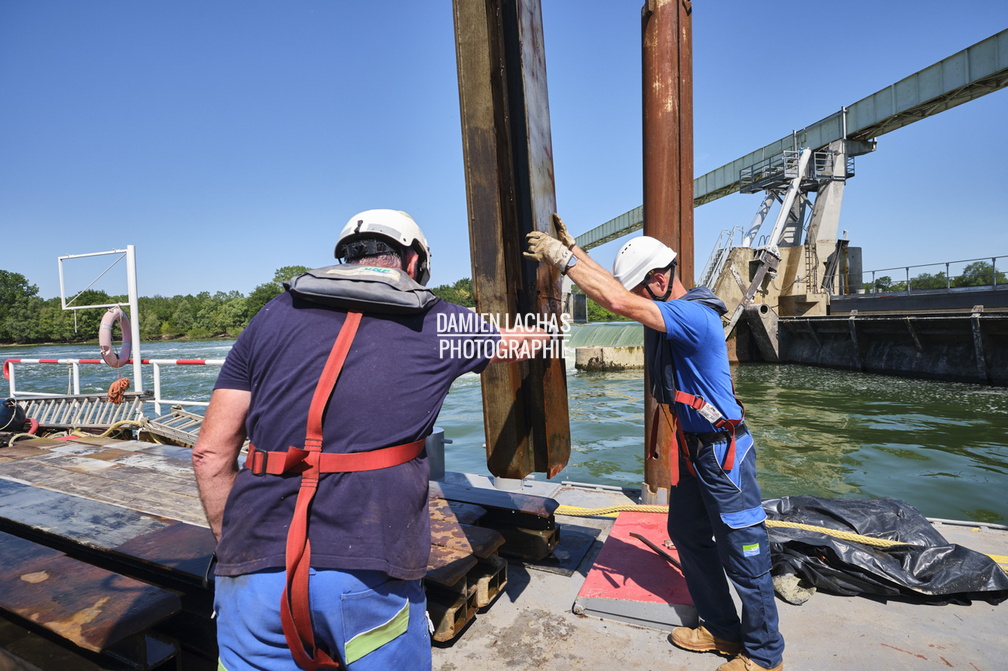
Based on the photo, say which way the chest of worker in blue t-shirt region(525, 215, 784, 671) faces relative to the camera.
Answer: to the viewer's left

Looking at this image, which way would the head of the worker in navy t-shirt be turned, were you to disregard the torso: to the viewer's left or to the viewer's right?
to the viewer's right

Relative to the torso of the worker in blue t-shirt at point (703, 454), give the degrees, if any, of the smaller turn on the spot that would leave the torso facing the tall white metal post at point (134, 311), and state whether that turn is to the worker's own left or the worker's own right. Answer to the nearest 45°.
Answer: approximately 45° to the worker's own right

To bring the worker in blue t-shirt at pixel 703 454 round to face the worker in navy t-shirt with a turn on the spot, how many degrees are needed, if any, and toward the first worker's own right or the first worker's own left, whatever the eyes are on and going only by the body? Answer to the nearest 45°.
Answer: approximately 45° to the first worker's own left

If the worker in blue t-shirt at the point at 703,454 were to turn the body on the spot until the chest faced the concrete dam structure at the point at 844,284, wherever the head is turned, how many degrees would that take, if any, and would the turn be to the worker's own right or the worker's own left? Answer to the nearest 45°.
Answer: approximately 90° to the worker's own right

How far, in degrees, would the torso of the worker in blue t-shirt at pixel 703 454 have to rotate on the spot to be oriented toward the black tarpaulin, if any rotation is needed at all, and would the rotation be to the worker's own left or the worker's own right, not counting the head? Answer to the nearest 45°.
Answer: approximately 135° to the worker's own right

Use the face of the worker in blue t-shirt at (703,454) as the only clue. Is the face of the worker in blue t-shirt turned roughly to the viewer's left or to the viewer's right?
to the viewer's left
